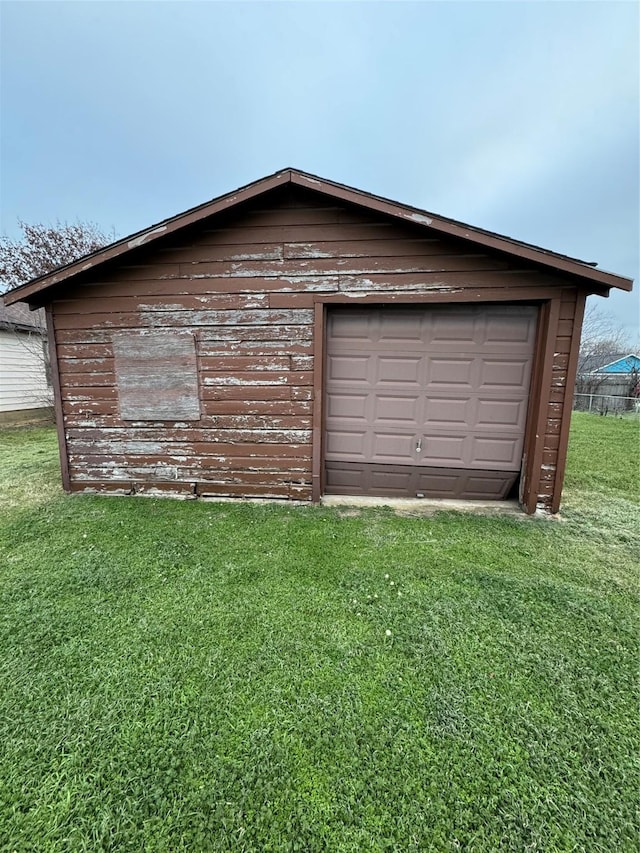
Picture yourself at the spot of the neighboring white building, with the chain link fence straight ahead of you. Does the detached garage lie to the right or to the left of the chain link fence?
right

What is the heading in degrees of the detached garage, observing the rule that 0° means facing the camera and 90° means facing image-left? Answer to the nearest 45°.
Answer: approximately 0°

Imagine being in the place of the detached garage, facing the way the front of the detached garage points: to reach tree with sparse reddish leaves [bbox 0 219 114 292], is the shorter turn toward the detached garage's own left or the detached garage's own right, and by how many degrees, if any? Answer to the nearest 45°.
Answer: approximately 135° to the detached garage's own right

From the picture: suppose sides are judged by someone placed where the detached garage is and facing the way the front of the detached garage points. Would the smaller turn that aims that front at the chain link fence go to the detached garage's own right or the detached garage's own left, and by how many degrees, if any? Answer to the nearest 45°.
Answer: approximately 135° to the detached garage's own left

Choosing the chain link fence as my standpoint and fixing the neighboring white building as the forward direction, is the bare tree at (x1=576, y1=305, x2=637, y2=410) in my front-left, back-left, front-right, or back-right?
back-right

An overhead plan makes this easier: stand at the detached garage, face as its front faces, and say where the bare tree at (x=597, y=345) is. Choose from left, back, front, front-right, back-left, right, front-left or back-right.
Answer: back-left
